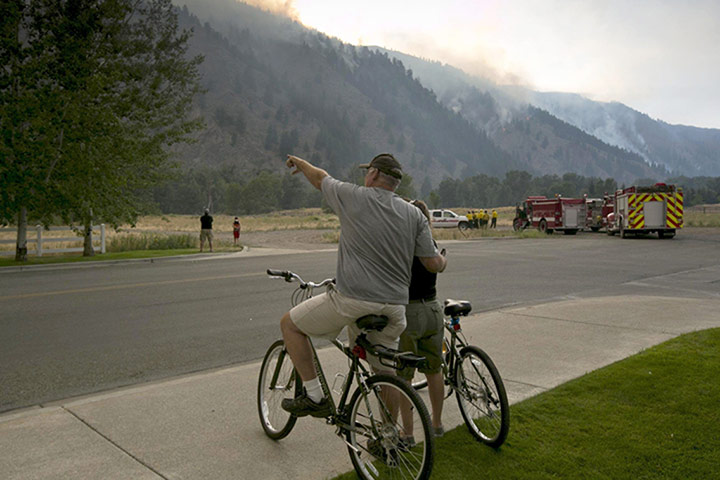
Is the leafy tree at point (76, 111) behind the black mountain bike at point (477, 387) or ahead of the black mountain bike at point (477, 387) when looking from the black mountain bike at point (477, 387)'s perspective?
ahead

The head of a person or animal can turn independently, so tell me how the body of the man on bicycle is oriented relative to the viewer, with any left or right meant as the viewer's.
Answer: facing away from the viewer and to the left of the viewer

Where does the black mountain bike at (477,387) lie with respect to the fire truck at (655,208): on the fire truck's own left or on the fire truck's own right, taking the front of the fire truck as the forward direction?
on the fire truck's own left

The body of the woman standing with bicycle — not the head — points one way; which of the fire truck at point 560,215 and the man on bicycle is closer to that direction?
the fire truck

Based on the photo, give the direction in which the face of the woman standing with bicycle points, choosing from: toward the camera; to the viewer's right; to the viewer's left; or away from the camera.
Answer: away from the camera

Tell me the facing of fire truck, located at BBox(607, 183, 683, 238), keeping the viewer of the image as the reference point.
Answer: facing away from the viewer and to the left of the viewer

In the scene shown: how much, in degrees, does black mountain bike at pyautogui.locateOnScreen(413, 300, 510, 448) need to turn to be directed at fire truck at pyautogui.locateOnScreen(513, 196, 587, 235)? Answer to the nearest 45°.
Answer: approximately 45° to its right

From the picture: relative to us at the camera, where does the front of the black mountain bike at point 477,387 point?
facing away from the viewer and to the left of the viewer

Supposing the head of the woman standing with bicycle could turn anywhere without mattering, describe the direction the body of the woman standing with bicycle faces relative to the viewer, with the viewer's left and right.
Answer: facing away from the viewer and to the left of the viewer

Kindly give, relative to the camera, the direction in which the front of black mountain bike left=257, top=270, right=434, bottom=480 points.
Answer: facing away from the viewer and to the left of the viewer

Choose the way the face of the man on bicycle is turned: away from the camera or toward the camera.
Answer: away from the camera
